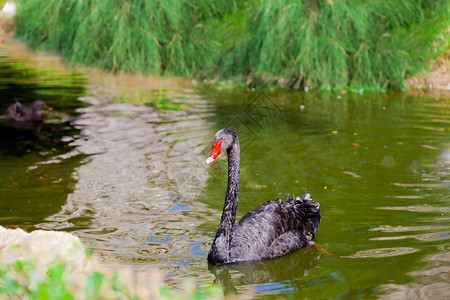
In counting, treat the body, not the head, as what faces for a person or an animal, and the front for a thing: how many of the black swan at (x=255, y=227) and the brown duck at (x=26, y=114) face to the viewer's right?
1

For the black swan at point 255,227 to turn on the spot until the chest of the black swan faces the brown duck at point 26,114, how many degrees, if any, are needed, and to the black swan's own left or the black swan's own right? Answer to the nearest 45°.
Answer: approximately 90° to the black swan's own right

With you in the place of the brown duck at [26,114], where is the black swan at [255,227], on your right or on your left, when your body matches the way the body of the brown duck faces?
on your right

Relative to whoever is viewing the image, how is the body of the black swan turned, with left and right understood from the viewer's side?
facing the viewer and to the left of the viewer

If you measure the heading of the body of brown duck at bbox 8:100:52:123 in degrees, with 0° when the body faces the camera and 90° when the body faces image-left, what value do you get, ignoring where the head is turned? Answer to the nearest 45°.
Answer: approximately 270°

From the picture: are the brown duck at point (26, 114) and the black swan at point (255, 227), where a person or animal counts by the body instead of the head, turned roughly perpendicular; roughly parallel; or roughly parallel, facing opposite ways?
roughly parallel, facing opposite ways
